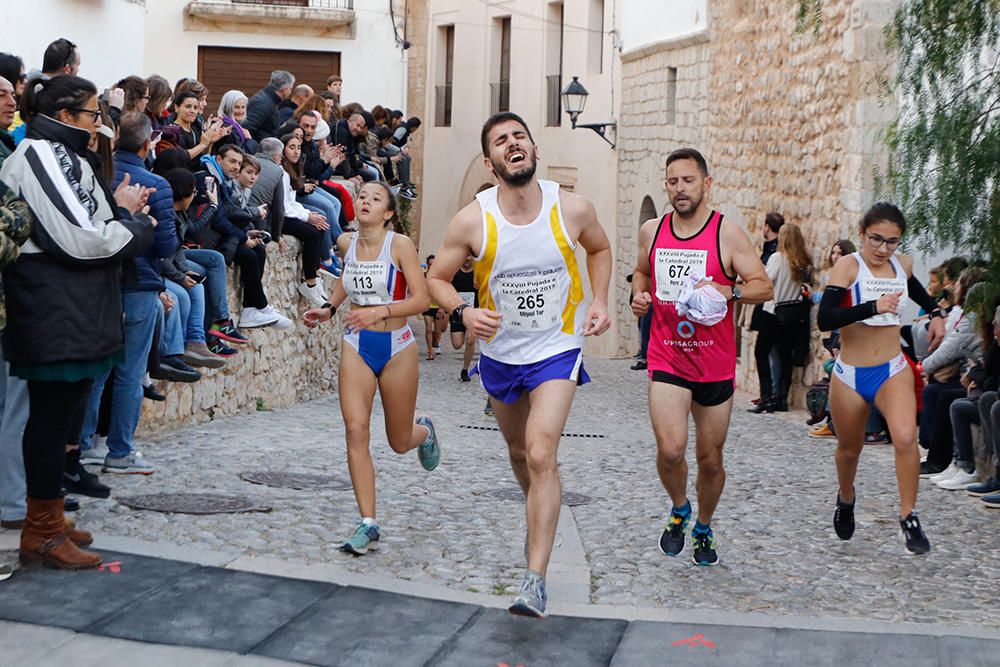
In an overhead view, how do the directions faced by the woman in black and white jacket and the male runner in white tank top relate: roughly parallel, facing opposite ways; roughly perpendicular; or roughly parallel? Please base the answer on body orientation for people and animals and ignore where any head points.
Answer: roughly perpendicular

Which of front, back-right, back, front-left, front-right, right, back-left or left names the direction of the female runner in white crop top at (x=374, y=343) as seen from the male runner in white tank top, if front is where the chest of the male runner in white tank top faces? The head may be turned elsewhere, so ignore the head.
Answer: back-right

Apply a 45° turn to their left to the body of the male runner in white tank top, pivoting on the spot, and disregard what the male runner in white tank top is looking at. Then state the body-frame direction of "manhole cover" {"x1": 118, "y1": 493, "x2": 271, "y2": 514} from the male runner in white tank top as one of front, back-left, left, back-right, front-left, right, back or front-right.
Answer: back

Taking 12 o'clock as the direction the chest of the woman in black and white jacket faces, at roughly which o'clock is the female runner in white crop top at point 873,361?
The female runner in white crop top is roughly at 12 o'clock from the woman in black and white jacket.

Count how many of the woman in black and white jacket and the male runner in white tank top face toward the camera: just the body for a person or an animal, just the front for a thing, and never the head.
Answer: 1

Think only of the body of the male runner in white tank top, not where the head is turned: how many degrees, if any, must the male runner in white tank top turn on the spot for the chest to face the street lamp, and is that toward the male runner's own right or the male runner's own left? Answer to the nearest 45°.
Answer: approximately 180°

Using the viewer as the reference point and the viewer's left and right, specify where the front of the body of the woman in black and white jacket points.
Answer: facing to the right of the viewer

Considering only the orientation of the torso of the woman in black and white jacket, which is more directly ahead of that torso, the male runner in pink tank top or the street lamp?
the male runner in pink tank top

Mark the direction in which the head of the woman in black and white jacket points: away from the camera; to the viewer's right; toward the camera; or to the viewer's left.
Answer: to the viewer's right

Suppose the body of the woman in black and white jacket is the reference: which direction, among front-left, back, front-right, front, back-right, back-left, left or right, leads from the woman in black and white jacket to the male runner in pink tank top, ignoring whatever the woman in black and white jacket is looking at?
front

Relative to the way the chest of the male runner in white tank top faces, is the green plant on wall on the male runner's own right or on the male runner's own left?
on the male runner's own left

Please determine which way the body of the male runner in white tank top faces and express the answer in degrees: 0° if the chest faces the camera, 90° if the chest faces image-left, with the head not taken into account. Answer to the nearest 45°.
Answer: approximately 0°

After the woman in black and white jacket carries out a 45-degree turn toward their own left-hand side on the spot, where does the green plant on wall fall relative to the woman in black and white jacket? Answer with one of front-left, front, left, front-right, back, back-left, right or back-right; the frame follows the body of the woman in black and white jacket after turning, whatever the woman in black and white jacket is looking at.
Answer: front-right

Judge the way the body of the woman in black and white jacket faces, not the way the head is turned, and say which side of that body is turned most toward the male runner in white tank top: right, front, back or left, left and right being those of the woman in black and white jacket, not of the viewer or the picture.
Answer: front

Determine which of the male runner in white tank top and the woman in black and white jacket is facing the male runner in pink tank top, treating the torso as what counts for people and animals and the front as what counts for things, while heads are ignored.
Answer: the woman in black and white jacket
